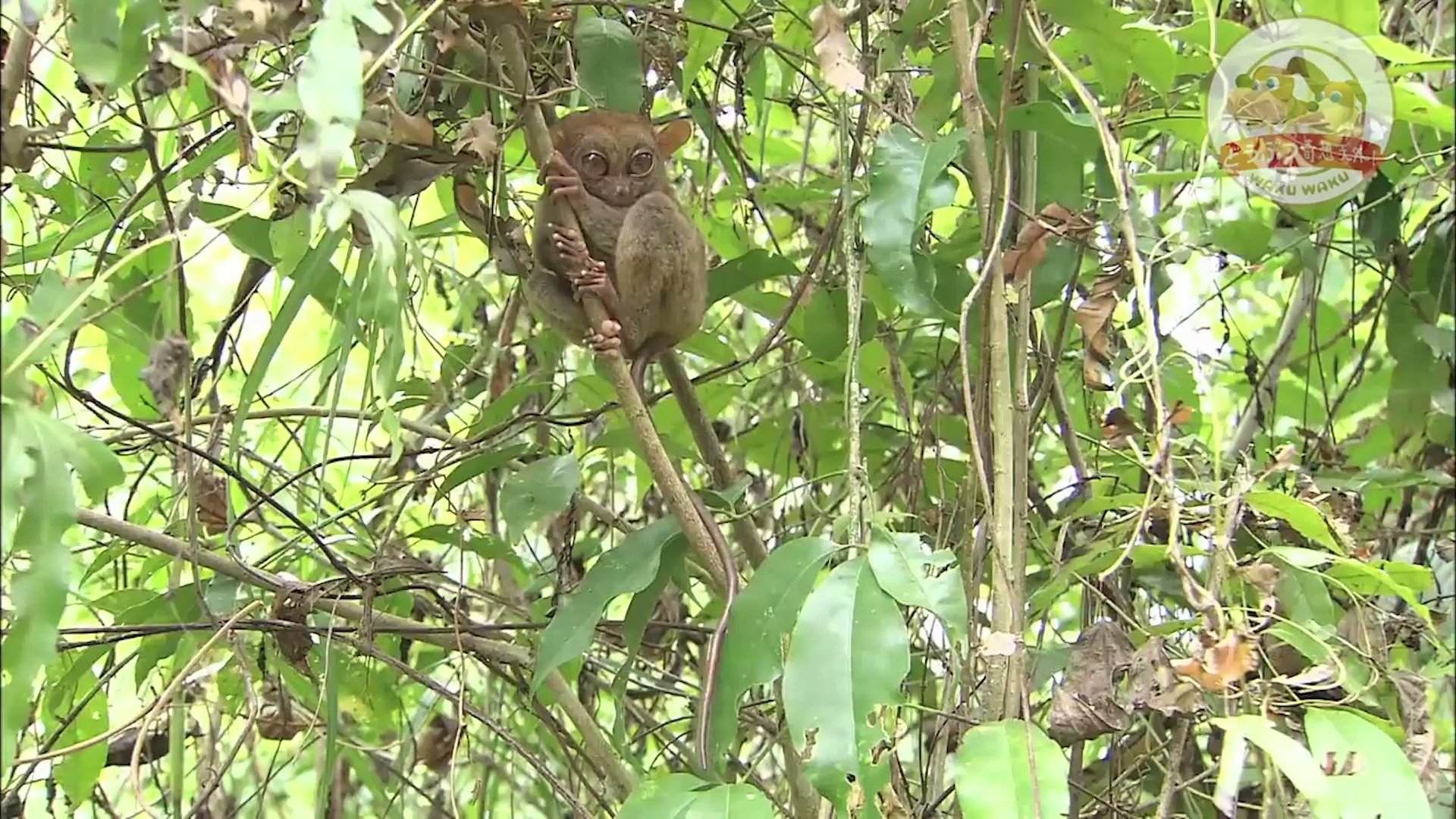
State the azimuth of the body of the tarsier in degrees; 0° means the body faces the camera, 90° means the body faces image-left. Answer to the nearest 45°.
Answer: approximately 45°

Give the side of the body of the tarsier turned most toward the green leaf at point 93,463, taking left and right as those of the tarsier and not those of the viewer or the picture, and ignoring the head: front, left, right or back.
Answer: front

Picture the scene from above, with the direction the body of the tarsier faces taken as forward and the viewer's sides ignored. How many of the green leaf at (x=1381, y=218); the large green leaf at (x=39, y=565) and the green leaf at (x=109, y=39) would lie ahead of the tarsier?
2

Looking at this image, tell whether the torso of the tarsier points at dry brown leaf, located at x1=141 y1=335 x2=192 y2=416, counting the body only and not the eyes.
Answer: no

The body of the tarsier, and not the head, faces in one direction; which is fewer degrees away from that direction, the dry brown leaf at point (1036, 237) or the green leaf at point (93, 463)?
the green leaf

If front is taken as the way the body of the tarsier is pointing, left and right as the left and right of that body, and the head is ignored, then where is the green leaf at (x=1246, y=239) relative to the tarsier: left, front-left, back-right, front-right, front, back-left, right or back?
back-left
